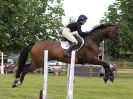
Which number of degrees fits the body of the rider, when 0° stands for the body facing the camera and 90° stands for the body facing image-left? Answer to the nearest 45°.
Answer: approximately 270°

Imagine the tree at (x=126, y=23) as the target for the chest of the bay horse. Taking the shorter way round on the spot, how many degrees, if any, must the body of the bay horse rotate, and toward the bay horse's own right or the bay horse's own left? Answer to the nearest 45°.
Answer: approximately 90° to the bay horse's own left

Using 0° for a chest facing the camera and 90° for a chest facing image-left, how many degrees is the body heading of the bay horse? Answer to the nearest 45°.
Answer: approximately 270°

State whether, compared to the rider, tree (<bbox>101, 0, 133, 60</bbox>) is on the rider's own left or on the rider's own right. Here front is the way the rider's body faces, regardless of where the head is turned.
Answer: on the rider's own left
